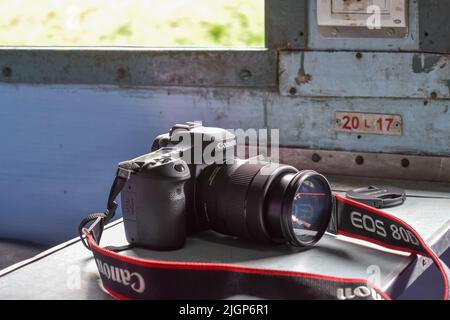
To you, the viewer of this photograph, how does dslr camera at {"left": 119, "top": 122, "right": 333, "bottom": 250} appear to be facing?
facing the viewer and to the right of the viewer
